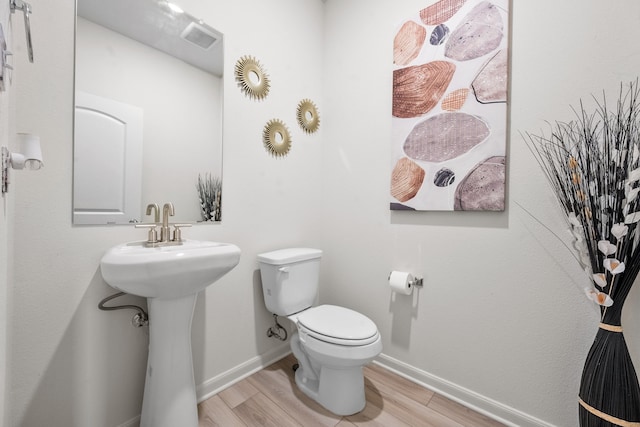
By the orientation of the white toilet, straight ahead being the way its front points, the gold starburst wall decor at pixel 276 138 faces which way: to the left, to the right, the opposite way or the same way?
the same way

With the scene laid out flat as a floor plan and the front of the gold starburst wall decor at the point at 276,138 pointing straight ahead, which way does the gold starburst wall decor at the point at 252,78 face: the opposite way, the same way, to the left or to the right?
the same way

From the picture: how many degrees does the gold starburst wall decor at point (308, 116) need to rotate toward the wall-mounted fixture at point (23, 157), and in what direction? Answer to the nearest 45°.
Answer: approximately 90° to its right

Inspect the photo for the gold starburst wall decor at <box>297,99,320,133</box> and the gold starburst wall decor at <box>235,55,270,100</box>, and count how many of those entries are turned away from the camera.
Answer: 0

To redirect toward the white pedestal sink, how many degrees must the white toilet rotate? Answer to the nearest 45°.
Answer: approximately 90° to its right

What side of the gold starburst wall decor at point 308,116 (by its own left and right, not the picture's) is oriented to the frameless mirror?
right

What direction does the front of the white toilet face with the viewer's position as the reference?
facing the viewer and to the right of the viewer

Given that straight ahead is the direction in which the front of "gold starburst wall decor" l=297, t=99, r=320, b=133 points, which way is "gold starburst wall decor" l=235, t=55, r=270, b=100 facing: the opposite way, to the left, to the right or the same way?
the same way

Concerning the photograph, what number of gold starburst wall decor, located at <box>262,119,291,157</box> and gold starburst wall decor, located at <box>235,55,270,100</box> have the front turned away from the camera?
0

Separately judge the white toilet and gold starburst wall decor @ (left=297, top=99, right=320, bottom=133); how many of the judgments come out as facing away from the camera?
0

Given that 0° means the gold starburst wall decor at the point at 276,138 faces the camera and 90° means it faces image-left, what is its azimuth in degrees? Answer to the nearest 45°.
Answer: approximately 315°

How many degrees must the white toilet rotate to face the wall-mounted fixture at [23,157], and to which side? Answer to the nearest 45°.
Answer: approximately 90° to its right

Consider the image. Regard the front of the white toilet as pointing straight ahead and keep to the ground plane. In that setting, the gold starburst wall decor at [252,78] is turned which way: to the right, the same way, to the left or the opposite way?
the same way

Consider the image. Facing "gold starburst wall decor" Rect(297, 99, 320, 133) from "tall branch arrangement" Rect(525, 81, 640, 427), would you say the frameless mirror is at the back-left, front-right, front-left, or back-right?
front-left

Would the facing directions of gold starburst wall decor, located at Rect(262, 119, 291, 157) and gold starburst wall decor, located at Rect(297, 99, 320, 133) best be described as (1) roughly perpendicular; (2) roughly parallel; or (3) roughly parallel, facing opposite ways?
roughly parallel

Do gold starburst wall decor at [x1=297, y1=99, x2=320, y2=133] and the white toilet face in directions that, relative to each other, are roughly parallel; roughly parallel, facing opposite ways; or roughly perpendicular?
roughly parallel
